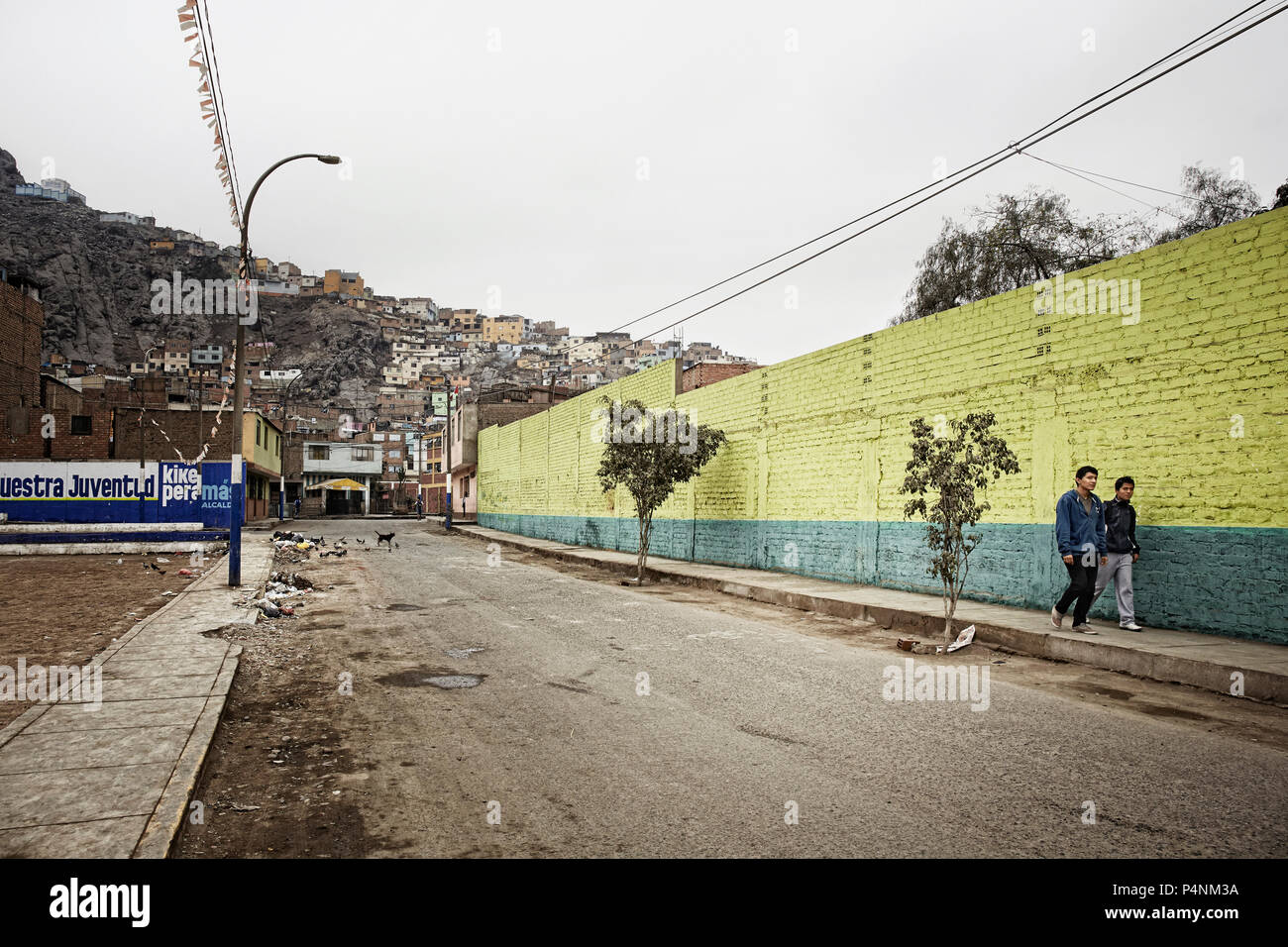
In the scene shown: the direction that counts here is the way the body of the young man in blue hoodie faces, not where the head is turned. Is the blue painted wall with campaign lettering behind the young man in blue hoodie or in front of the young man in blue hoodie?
behind

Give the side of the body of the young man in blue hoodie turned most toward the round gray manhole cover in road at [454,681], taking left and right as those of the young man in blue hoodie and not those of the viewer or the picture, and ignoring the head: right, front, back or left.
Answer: right

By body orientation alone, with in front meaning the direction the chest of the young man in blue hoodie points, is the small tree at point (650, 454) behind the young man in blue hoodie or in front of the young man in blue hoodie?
behind

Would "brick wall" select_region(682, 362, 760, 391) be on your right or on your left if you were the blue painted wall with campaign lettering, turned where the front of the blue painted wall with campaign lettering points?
on your left

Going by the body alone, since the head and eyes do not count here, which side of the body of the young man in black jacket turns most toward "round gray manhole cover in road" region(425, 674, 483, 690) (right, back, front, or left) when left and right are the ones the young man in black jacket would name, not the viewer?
right
